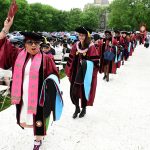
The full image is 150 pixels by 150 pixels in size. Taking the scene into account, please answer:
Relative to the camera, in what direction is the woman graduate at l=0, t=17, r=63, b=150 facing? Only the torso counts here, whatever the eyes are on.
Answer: toward the camera

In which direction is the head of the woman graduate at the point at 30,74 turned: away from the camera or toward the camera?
toward the camera

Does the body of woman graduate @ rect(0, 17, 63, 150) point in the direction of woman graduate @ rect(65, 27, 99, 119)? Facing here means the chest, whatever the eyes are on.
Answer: no

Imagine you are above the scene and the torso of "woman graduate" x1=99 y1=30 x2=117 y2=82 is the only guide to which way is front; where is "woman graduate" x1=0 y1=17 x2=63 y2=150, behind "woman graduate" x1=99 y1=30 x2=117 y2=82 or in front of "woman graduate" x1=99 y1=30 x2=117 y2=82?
in front

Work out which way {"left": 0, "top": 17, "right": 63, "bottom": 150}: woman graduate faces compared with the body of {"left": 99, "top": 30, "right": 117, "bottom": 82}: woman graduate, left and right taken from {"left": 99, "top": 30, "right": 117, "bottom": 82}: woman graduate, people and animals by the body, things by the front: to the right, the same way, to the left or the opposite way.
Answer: the same way

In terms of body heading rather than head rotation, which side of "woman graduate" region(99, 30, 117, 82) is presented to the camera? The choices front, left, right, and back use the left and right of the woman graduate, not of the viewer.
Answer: front

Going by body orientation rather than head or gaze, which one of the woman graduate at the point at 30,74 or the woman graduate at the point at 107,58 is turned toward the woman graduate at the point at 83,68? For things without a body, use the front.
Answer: the woman graduate at the point at 107,58

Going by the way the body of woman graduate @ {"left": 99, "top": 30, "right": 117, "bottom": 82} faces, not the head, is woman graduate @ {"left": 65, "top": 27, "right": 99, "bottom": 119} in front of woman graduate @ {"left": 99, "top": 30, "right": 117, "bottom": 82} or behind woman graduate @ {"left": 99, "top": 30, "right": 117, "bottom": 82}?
in front

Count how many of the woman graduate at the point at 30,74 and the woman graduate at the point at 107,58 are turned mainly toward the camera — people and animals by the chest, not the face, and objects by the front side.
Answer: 2

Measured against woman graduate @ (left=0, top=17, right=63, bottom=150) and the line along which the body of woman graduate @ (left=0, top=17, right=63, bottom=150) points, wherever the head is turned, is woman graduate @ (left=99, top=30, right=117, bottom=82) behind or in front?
behind
